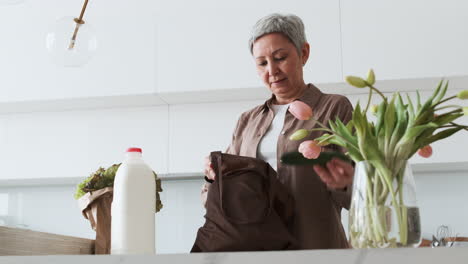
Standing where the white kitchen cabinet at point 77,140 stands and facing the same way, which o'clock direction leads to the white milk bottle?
The white milk bottle is roughly at 12 o'clock from the white kitchen cabinet.

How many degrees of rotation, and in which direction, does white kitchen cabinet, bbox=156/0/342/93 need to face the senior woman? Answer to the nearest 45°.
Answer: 0° — it already faces them

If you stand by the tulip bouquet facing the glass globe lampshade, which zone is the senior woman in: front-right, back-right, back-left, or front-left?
front-right

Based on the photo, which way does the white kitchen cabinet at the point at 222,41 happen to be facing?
toward the camera

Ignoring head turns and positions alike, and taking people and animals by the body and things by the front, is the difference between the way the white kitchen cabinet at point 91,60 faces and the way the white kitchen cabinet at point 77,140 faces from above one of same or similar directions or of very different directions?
same or similar directions

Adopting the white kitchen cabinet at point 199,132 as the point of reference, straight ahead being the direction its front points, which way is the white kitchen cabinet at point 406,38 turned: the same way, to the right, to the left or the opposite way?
the same way

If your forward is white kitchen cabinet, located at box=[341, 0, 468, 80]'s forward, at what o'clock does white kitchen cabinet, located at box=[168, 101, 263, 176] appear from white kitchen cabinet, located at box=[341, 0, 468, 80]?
white kitchen cabinet, located at box=[168, 101, 263, 176] is roughly at 3 o'clock from white kitchen cabinet, located at box=[341, 0, 468, 80].

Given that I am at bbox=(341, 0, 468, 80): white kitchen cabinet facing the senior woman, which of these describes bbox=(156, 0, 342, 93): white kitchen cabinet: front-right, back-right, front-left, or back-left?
front-right

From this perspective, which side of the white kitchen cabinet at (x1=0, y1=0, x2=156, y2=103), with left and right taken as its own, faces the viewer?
front

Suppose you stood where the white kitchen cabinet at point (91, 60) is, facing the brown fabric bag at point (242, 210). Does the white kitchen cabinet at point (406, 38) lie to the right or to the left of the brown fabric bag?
left

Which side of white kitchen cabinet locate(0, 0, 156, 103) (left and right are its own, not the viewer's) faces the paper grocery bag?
front

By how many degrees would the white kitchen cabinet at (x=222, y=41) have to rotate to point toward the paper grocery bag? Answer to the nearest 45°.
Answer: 0° — it already faces it

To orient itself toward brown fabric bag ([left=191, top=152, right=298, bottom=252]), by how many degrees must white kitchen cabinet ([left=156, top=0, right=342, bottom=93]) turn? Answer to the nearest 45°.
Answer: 0° — it already faces it

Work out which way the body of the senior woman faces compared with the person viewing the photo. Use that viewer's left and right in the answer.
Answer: facing the viewer and to the left of the viewer

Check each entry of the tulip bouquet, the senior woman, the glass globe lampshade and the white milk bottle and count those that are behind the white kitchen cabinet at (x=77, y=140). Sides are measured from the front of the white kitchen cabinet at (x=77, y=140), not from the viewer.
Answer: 0

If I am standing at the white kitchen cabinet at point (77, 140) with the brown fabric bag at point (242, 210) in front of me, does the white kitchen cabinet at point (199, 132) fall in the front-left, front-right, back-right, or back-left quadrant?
front-left

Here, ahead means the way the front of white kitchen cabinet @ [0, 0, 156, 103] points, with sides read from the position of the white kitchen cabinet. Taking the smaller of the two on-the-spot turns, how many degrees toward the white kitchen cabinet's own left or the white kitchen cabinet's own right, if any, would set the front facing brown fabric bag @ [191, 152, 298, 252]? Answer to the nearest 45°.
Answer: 0° — it already faces it

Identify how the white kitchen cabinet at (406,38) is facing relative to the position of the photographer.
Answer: facing the viewer

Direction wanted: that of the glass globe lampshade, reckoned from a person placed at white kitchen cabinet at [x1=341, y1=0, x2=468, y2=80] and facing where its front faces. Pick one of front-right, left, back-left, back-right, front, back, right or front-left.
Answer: front-right

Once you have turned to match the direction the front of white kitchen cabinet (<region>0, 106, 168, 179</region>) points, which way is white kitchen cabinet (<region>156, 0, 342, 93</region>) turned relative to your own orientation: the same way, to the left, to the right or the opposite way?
the same way

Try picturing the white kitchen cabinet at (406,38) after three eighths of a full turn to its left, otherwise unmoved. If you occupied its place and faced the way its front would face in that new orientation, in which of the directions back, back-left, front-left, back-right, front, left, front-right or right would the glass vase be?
back-right
